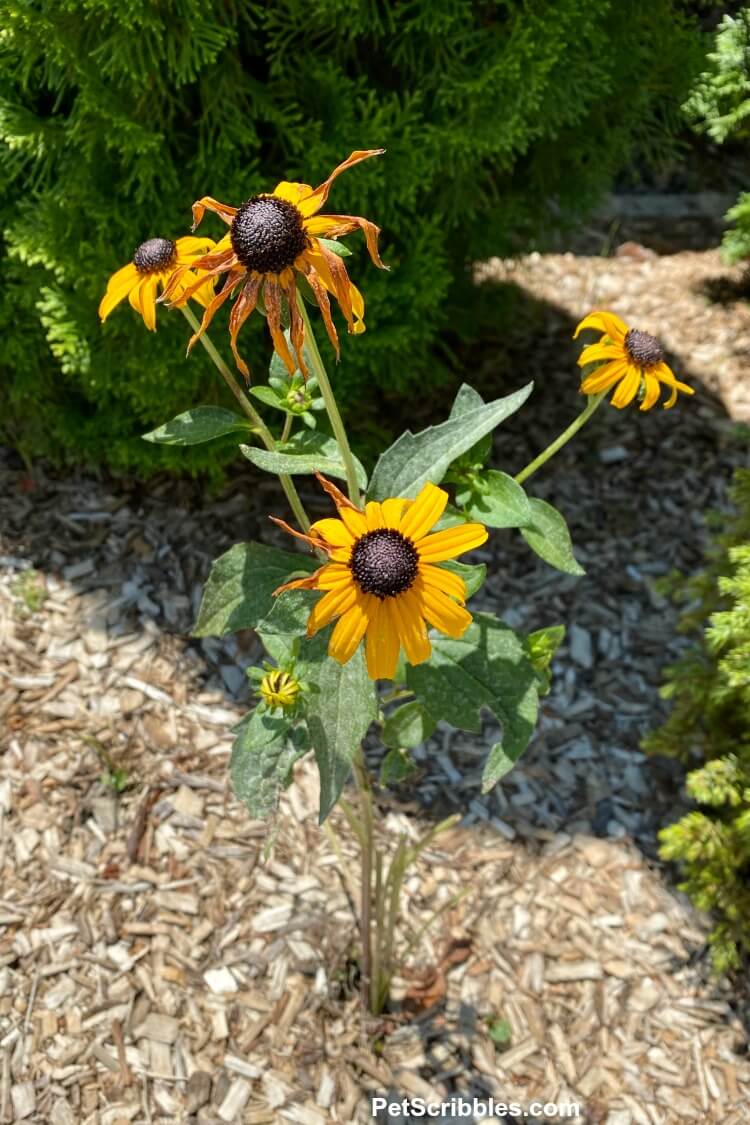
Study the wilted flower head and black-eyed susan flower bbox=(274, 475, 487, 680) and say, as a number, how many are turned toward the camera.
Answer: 2

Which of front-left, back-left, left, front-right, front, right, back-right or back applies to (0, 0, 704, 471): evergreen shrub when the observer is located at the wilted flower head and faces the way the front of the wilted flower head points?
back

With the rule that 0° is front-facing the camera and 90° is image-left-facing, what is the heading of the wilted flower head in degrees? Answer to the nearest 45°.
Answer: approximately 0°

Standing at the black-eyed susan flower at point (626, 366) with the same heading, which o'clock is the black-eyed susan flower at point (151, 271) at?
the black-eyed susan flower at point (151, 271) is roughly at 4 o'clock from the black-eyed susan flower at point (626, 366).

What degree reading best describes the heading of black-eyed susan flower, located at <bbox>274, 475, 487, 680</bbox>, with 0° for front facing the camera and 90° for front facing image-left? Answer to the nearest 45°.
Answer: approximately 0°
